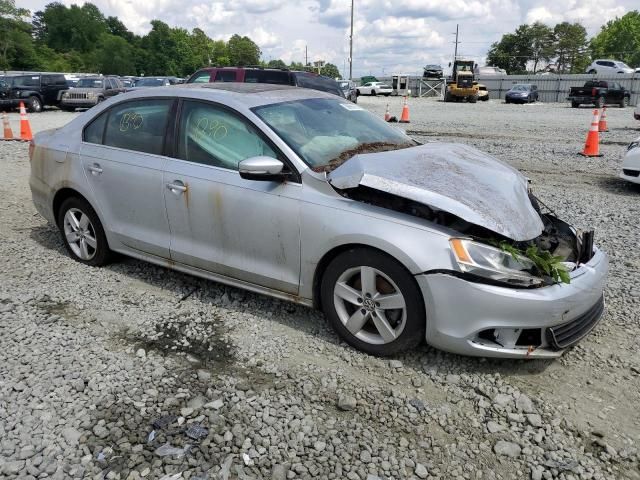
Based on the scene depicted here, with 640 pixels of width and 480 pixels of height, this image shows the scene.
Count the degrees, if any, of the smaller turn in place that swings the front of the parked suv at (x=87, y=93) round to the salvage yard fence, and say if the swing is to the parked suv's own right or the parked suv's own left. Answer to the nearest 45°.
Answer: approximately 135° to the parked suv's own left

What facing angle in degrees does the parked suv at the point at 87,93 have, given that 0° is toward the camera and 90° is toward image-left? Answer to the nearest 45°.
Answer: approximately 45°

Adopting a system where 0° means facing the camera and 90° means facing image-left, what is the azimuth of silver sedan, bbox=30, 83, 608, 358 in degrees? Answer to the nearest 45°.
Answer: approximately 315°

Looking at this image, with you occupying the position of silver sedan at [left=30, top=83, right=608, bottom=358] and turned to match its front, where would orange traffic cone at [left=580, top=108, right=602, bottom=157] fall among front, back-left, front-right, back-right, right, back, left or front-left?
left

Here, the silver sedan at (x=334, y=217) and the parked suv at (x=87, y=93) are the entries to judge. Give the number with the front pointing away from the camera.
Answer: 0

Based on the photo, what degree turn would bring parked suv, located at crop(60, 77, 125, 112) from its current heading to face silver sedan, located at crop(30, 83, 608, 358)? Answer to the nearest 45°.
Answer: approximately 45° to its left

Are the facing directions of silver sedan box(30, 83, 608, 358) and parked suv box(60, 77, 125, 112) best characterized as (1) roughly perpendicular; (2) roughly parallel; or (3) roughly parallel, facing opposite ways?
roughly perpendicular

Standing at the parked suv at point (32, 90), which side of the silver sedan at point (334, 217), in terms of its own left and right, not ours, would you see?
back

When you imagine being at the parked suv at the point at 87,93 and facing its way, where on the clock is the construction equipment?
The construction equipment is roughly at 7 o'clock from the parked suv.

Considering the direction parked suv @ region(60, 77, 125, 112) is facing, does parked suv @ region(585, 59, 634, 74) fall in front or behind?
behind
